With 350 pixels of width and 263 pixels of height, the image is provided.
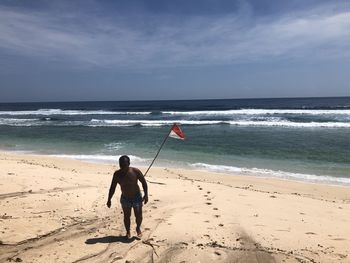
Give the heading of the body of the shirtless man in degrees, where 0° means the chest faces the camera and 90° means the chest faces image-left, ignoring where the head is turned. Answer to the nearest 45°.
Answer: approximately 0°
